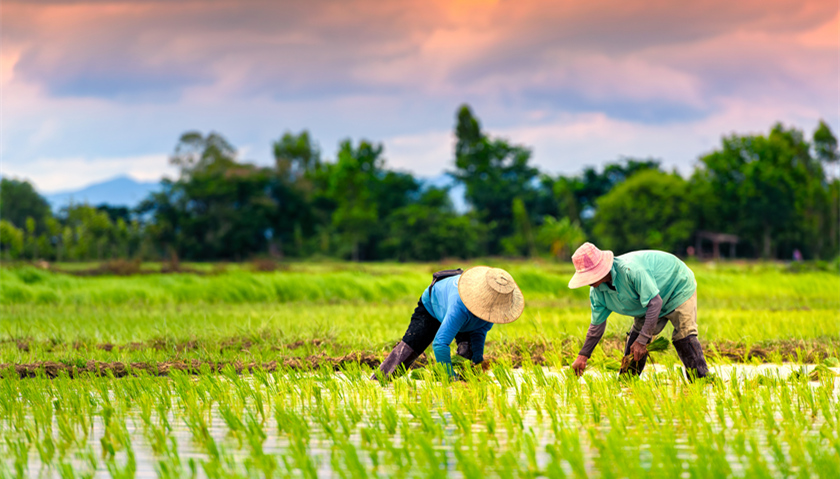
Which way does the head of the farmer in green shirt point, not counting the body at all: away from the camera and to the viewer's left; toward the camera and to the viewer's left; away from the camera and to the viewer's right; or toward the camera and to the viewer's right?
toward the camera and to the viewer's left

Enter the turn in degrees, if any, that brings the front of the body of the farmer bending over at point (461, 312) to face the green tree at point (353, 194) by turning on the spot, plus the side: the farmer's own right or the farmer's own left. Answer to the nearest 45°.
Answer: approximately 135° to the farmer's own left

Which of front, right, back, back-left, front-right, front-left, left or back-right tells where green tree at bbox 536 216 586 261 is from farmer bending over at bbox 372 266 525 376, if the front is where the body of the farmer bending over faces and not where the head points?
back-left

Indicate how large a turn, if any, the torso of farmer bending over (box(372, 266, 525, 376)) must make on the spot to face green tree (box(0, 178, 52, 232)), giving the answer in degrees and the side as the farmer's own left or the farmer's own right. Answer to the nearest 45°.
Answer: approximately 180°

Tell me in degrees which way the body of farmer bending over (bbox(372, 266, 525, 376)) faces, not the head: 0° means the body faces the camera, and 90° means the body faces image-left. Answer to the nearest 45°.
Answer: approximately 315°

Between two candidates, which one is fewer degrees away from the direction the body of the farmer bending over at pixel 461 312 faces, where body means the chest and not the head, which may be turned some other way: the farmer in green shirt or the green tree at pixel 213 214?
the farmer in green shirt

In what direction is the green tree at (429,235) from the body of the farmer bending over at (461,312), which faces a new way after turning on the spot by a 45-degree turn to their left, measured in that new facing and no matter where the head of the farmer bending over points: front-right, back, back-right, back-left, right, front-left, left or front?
left

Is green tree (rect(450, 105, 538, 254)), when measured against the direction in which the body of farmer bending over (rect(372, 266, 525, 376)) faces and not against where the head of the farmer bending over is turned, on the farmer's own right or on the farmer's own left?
on the farmer's own left

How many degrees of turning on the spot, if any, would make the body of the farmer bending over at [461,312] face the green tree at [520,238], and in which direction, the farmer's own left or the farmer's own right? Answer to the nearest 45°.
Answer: approximately 135° to the farmer's own left
